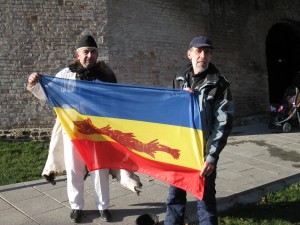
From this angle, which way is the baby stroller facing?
to the viewer's left

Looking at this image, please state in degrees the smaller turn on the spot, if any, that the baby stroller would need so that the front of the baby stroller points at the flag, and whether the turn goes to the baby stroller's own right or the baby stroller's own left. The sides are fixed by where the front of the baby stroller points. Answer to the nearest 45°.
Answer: approximately 90° to the baby stroller's own left

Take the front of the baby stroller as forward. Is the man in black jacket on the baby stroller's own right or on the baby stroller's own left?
on the baby stroller's own left
